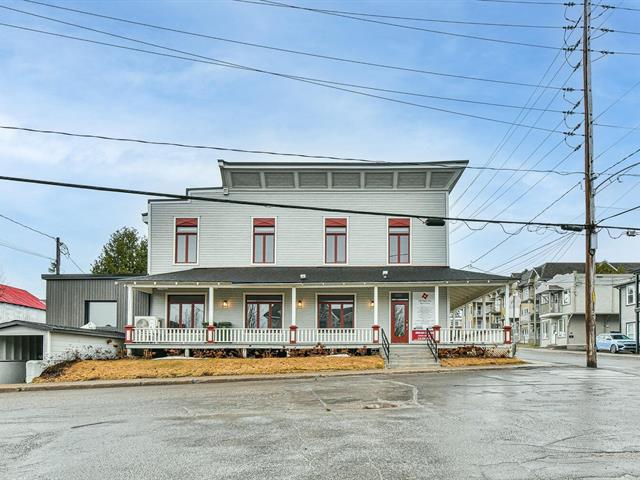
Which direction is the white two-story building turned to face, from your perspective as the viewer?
facing the viewer

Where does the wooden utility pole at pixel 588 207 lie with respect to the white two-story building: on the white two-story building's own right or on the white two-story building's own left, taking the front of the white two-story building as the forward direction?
on the white two-story building's own left

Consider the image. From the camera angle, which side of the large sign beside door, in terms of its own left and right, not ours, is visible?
front

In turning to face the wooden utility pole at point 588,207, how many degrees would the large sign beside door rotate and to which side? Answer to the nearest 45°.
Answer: approximately 45° to its left
